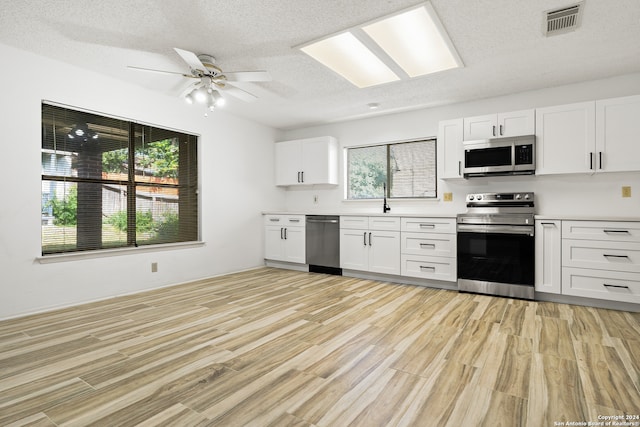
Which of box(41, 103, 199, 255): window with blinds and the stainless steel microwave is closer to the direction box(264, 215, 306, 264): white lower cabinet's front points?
the window with blinds

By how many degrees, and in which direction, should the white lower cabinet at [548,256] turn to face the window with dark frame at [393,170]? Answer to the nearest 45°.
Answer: approximately 90° to its right

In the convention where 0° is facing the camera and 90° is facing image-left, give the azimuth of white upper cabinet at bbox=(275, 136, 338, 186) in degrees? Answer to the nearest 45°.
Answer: approximately 45°

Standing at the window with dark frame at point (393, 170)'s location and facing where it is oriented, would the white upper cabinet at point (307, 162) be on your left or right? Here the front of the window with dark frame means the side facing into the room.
on your right

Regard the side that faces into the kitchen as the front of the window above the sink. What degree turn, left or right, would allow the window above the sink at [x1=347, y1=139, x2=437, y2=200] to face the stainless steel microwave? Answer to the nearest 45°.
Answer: approximately 90° to its left

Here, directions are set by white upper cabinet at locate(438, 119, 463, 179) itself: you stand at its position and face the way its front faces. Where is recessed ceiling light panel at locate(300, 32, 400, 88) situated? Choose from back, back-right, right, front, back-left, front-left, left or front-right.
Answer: front-right

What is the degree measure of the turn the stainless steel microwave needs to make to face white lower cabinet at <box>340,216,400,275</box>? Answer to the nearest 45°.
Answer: approximately 90° to its right

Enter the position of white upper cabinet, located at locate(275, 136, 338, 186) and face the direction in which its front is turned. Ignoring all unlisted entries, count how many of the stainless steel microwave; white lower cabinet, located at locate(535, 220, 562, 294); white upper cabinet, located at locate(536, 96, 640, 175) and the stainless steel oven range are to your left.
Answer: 4
